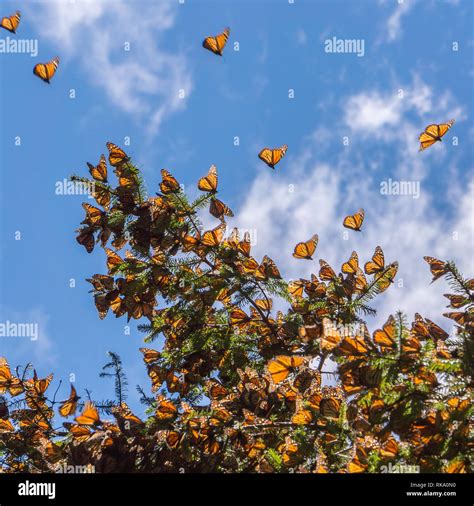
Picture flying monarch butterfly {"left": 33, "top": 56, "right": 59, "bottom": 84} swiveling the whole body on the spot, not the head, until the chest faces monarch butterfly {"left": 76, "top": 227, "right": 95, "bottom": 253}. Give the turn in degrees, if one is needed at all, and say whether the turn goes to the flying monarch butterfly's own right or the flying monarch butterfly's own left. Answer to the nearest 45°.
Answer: approximately 90° to the flying monarch butterfly's own right

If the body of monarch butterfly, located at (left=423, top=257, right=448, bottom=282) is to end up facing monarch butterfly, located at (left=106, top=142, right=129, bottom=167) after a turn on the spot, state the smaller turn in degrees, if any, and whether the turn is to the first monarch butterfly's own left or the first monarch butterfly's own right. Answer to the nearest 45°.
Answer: approximately 180°

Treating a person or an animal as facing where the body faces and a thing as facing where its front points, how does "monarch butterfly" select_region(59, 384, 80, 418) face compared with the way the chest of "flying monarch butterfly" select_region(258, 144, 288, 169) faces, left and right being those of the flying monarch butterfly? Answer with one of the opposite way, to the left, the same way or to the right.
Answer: the same way

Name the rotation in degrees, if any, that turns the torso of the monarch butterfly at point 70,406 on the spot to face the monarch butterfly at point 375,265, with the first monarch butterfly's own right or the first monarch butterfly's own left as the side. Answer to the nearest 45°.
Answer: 0° — it already faces it

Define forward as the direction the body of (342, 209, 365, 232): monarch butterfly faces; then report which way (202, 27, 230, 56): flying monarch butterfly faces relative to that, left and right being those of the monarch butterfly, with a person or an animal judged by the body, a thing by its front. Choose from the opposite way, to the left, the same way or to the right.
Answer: the same way
